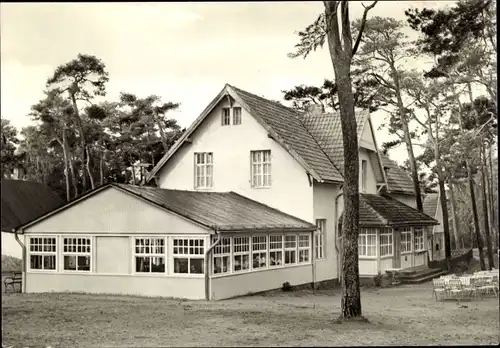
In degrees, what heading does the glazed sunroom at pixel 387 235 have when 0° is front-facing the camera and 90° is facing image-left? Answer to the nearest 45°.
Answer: approximately 315°

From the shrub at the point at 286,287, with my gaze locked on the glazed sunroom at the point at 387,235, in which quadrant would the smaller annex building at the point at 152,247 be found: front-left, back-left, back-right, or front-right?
back-left

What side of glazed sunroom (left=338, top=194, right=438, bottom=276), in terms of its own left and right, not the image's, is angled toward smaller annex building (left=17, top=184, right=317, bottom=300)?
right

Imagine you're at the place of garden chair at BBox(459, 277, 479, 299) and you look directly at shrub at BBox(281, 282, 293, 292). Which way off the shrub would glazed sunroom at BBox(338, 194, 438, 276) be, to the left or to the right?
right
